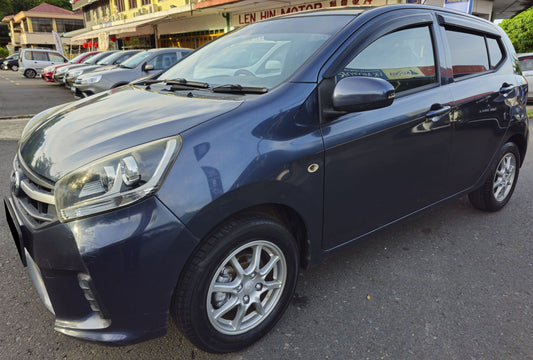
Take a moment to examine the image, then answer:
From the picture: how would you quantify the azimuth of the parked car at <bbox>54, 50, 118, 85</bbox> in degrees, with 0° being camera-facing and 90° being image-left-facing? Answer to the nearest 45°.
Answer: approximately 45°

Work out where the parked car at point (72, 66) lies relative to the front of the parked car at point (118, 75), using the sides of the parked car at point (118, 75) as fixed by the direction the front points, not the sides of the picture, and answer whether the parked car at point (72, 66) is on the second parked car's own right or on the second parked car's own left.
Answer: on the second parked car's own right

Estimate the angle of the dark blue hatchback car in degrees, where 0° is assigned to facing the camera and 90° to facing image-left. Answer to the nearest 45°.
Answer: approximately 45°

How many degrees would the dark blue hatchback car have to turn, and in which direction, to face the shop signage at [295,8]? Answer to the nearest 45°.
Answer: approximately 135° to its right

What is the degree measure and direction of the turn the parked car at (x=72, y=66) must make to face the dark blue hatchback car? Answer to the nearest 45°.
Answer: approximately 45° to its left

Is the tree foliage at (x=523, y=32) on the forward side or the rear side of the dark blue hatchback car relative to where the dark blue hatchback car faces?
on the rear side
